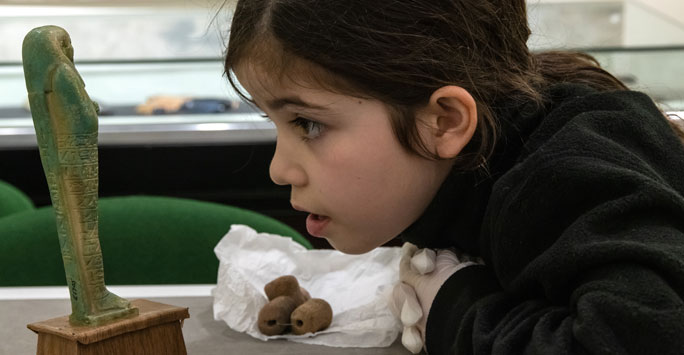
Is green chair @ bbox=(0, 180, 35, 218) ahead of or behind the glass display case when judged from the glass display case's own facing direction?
ahead

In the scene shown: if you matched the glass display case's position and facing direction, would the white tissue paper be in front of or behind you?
in front

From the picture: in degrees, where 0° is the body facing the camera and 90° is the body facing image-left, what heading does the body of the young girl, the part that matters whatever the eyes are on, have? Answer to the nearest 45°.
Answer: approximately 90°

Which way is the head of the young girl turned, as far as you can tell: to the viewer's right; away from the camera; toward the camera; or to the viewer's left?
to the viewer's left

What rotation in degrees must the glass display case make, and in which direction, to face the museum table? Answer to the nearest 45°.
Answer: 0° — it already faces it

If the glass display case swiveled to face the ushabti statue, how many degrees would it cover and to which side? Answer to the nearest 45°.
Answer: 0° — it already faces it

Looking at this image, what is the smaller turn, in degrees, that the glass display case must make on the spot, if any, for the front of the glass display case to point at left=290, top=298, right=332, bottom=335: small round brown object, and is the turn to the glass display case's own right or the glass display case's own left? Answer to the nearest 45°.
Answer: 0° — it already faces it

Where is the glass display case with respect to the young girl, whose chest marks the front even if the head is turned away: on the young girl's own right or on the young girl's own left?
on the young girl's own right

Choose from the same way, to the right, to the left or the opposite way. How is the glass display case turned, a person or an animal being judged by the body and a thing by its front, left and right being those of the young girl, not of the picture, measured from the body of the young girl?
to the left

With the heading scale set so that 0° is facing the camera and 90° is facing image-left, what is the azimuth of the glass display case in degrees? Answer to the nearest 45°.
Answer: approximately 0°

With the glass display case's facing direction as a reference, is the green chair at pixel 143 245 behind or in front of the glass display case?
in front

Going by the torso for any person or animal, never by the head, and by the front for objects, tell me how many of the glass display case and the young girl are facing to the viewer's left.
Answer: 1
